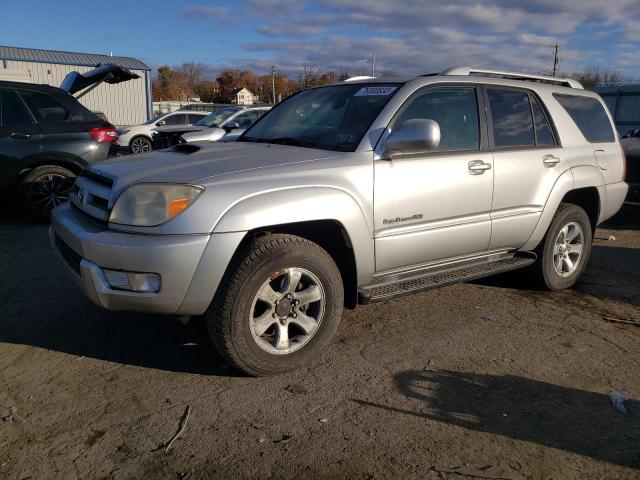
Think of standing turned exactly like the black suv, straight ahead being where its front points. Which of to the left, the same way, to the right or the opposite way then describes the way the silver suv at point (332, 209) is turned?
the same way

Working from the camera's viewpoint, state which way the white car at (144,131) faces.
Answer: facing the viewer and to the left of the viewer

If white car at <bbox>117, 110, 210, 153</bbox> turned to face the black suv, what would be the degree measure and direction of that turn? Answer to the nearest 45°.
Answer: approximately 45° to its left

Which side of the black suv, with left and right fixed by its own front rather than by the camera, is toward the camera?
left

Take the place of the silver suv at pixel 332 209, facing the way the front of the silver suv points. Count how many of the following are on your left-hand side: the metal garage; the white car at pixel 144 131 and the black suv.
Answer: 0

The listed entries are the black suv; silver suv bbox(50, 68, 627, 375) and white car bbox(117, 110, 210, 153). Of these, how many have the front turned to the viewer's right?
0

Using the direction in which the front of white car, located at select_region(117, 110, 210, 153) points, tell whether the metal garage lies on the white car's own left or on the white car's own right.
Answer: on the white car's own right

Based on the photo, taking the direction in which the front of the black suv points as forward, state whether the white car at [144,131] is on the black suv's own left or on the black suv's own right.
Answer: on the black suv's own right

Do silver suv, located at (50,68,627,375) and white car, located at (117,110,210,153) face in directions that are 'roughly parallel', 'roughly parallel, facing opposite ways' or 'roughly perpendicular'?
roughly parallel

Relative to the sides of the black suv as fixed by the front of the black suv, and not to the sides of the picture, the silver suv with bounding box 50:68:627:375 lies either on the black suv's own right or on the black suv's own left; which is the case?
on the black suv's own left

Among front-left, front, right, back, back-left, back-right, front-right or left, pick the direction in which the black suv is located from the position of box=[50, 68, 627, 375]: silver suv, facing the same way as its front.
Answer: right
